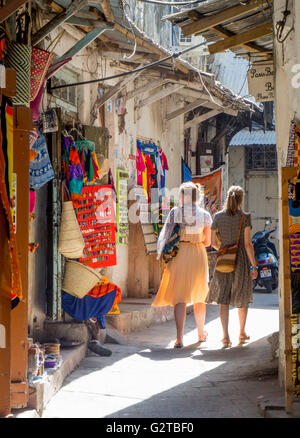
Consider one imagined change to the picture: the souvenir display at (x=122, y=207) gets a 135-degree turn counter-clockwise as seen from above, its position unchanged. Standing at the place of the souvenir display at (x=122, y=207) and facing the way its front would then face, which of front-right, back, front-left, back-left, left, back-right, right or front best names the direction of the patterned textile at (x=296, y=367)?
back

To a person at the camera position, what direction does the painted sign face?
facing the viewer

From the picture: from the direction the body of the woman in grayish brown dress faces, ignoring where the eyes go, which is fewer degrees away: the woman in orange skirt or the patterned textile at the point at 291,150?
the woman in orange skirt

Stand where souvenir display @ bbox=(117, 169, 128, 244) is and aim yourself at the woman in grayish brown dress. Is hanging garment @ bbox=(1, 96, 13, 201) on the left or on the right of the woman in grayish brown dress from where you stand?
right

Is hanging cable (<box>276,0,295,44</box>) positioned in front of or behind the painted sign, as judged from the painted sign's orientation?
in front

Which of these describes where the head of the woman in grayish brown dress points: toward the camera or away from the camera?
away from the camera

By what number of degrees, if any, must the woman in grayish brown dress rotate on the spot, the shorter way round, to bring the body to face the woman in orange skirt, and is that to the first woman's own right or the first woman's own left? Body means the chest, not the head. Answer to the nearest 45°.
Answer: approximately 90° to the first woman's own left

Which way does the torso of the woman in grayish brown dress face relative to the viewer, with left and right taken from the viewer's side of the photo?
facing away from the viewer

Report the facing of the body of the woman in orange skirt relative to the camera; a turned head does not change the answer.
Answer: away from the camera
